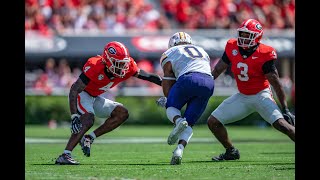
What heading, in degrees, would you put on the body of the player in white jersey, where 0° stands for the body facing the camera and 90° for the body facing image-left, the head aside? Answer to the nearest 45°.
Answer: approximately 135°

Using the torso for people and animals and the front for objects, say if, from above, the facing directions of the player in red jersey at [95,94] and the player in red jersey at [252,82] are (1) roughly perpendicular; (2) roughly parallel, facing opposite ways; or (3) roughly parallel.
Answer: roughly perpendicular

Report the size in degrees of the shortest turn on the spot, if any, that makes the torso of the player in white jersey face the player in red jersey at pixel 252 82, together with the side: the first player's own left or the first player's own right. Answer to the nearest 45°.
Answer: approximately 135° to the first player's own right

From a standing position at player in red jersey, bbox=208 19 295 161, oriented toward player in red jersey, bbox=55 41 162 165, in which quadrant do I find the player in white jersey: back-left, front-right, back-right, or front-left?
front-left

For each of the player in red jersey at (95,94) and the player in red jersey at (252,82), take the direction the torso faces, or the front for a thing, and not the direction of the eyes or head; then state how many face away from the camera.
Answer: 0

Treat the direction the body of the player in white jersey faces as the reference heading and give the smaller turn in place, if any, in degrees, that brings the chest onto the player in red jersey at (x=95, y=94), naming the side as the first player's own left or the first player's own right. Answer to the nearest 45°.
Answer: approximately 45° to the first player's own left

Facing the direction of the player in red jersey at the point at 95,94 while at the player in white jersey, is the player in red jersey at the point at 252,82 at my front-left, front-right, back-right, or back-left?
back-right

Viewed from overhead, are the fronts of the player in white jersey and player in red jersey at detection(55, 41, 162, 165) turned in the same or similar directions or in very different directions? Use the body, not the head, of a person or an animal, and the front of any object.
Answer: very different directions

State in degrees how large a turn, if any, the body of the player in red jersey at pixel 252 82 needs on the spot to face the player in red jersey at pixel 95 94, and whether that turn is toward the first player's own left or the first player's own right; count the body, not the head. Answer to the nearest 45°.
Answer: approximately 45° to the first player's own right

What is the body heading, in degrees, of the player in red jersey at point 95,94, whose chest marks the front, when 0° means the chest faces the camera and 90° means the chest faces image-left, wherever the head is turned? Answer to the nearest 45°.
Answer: approximately 315°

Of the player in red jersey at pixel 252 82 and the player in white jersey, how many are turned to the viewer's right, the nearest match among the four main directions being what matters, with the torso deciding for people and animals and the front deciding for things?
0

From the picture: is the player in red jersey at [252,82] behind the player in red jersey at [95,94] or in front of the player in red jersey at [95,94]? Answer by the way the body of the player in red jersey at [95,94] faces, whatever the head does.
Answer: in front
